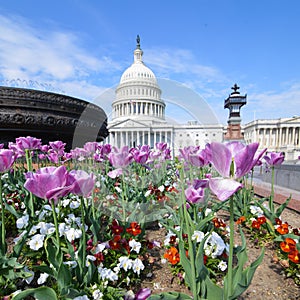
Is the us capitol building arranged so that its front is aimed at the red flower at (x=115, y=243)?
yes

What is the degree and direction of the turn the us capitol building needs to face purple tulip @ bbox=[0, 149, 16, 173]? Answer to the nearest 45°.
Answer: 0° — it already faces it

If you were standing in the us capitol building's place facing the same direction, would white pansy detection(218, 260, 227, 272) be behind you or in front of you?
in front

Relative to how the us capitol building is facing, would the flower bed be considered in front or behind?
in front

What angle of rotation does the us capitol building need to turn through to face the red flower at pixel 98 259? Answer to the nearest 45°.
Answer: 0° — it already faces it

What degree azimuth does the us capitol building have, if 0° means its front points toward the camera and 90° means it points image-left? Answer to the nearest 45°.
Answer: approximately 0°

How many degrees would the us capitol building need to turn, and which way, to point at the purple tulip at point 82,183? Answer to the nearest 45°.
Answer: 0° — it already faces it

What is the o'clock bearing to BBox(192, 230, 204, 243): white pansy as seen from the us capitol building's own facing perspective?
The white pansy is roughly at 12 o'clock from the us capitol building.

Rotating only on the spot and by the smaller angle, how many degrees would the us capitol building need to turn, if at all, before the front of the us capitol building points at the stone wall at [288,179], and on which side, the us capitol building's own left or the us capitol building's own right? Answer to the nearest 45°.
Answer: approximately 45° to the us capitol building's own left

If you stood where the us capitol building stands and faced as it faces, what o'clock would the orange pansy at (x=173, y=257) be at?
The orange pansy is roughly at 12 o'clock from the us capitol building.

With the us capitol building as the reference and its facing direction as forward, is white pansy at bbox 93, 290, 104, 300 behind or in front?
in front

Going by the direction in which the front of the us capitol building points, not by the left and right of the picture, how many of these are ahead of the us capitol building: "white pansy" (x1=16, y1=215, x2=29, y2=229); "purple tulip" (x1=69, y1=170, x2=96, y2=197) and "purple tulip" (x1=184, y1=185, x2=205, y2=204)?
3

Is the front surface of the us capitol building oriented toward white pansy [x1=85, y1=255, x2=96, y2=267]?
yes

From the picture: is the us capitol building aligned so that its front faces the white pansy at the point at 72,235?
yes

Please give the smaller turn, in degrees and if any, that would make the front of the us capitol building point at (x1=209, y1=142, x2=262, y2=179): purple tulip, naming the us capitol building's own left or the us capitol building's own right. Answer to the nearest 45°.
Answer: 0° — it already faces it
